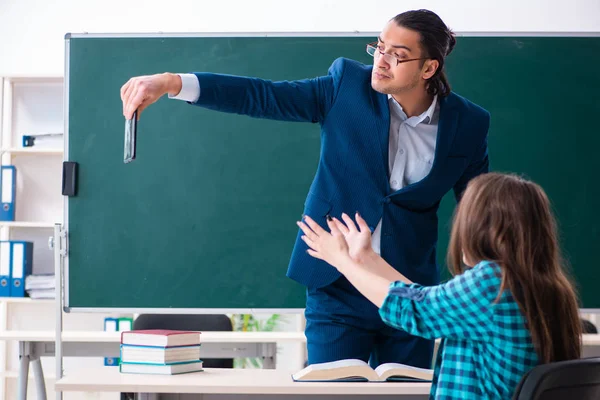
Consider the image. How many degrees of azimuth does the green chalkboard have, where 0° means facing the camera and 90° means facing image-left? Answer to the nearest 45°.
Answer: approximately 0°

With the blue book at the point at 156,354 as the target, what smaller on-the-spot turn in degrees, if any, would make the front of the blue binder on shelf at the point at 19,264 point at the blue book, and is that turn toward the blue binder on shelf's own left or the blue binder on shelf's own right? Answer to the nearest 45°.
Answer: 0° — it already faces it
